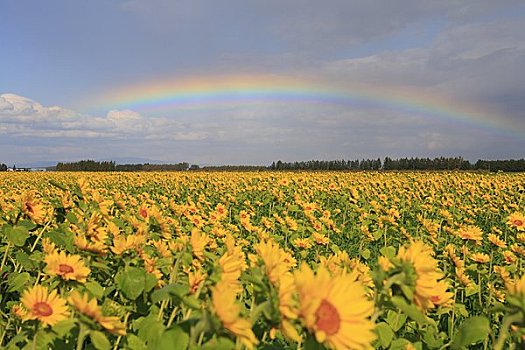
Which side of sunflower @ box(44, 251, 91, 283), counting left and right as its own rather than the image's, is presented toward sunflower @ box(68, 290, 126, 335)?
front

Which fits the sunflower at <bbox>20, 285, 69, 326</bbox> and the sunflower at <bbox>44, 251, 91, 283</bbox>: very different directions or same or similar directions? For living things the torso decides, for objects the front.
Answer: same or similar directions

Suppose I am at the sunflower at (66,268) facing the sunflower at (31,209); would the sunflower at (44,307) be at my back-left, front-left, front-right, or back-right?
back-left

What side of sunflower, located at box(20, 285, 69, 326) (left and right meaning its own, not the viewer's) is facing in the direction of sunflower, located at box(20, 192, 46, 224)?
back

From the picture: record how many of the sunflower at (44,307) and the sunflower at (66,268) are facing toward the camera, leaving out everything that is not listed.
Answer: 2

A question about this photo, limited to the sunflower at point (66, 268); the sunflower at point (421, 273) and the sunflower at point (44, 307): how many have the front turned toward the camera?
2

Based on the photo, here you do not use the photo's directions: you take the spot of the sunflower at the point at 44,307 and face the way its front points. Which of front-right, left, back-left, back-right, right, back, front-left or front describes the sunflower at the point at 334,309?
front-left

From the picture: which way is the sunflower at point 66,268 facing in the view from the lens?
facing the viewer

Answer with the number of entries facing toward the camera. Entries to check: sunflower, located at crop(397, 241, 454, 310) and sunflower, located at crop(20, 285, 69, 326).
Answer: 1

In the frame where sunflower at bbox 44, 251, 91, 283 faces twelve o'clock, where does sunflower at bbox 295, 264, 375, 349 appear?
sunflower at bbox 295, 264, 375, 349 is roughly at 11 o'clock from sunflower at bbox 44, 251, 91, 283.

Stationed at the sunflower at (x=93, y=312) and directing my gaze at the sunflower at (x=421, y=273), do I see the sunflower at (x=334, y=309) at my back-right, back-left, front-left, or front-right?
front-right

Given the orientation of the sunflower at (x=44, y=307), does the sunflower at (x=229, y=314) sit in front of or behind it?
in front

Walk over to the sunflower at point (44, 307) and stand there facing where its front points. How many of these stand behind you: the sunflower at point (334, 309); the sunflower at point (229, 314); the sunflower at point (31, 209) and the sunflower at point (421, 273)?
1

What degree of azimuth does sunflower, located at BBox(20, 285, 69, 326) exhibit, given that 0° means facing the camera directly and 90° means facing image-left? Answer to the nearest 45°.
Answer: approximately 0°
